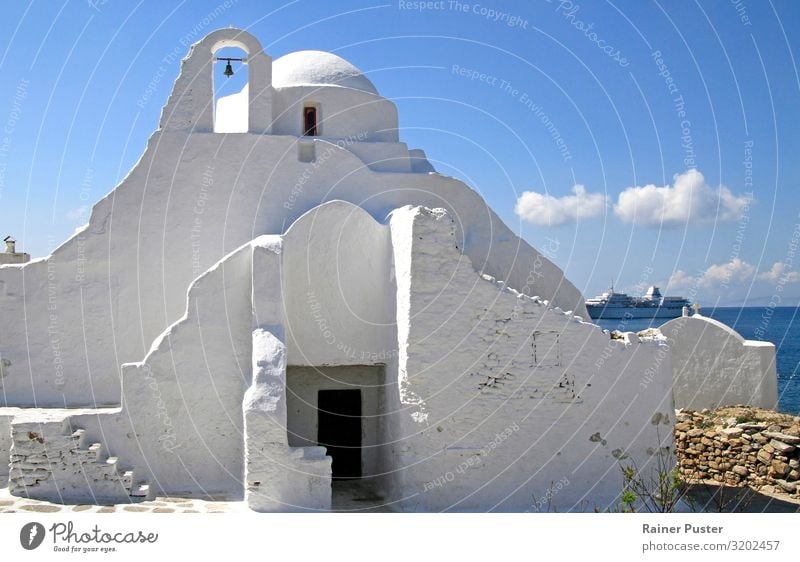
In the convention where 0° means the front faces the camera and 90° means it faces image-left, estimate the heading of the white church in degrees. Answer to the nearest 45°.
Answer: approximately 0°

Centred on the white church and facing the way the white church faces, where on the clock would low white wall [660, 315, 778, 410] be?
The low white wall is roughly at 8 o'clock from the white church.
